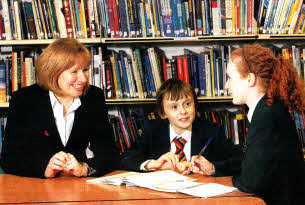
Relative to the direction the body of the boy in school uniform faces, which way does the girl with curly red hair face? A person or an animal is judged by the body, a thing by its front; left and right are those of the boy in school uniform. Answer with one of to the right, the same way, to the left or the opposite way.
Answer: to the right

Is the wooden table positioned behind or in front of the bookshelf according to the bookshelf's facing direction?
in front

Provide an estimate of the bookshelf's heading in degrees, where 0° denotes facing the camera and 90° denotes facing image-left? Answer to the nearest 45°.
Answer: approximately 0°

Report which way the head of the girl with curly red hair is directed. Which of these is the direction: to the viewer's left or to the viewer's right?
to the viewer's left

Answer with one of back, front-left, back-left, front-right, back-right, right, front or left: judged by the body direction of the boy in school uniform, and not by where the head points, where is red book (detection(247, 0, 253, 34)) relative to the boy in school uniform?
back-left

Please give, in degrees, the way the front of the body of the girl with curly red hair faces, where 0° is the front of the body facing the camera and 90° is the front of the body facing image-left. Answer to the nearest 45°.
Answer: approximately 90°

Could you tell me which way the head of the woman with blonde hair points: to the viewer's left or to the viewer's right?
to the viewer's right

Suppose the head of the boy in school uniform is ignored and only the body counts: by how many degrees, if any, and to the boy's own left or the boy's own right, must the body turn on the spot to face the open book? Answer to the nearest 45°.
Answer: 0° — they already face it

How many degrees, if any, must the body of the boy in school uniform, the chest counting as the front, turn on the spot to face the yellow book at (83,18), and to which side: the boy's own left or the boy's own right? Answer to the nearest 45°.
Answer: approximately 135° to the boy's own right

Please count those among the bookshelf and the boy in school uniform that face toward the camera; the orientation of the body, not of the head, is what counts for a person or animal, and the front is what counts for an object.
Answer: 2
